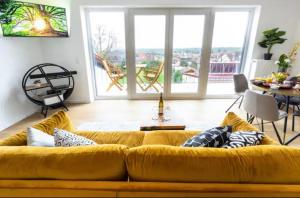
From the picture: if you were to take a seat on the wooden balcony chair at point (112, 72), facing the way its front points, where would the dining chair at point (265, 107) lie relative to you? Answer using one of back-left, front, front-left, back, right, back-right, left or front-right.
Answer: front-right

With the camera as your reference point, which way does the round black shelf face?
facing the viewer and to the right of the viewer

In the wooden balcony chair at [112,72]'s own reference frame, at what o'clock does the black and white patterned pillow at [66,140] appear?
The black and white patterned pillow is roughly at 3 o'clock from the wooden balcony chair.

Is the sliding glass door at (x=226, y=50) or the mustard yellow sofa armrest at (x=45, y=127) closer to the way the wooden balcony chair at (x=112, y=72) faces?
the sliding glass door

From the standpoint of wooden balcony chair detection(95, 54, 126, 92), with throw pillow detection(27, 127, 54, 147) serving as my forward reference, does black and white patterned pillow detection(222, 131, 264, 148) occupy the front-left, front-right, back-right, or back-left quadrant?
front-left

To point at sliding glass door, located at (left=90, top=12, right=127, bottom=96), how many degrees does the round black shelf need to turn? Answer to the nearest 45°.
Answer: approximately 45° to its left

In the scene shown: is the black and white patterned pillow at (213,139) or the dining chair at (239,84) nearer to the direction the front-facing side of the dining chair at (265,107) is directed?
the dining chair

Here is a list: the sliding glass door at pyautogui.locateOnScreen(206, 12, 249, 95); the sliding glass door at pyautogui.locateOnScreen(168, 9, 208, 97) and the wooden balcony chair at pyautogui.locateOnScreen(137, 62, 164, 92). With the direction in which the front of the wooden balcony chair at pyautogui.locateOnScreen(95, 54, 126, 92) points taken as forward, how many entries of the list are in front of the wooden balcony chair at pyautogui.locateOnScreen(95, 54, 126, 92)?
3

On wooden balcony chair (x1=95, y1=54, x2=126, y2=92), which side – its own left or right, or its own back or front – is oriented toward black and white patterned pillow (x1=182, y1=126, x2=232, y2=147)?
right

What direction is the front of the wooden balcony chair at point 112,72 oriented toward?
to the viewer's right

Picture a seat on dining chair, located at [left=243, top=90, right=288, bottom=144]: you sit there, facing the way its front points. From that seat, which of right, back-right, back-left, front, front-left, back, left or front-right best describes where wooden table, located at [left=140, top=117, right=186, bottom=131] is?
back

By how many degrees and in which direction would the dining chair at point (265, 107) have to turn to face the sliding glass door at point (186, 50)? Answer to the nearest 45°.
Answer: approximately 90° to its left

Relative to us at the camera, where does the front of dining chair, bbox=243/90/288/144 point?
facing away from the viewer and to the right of the viewer

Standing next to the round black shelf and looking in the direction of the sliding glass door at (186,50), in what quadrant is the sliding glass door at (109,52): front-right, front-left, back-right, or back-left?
front-left
